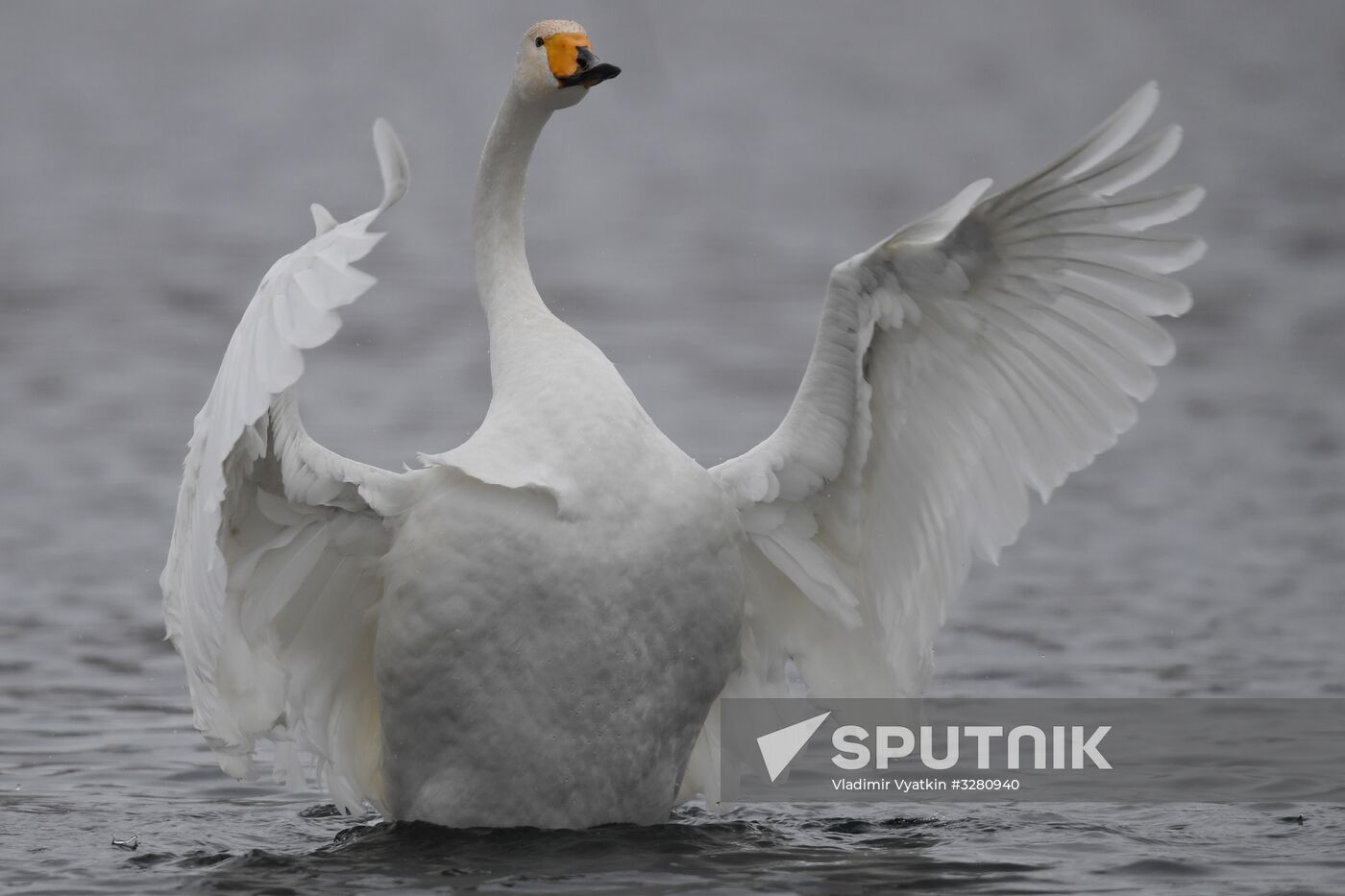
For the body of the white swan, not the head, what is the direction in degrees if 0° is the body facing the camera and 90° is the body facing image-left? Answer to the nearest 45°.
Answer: approximately 0°
